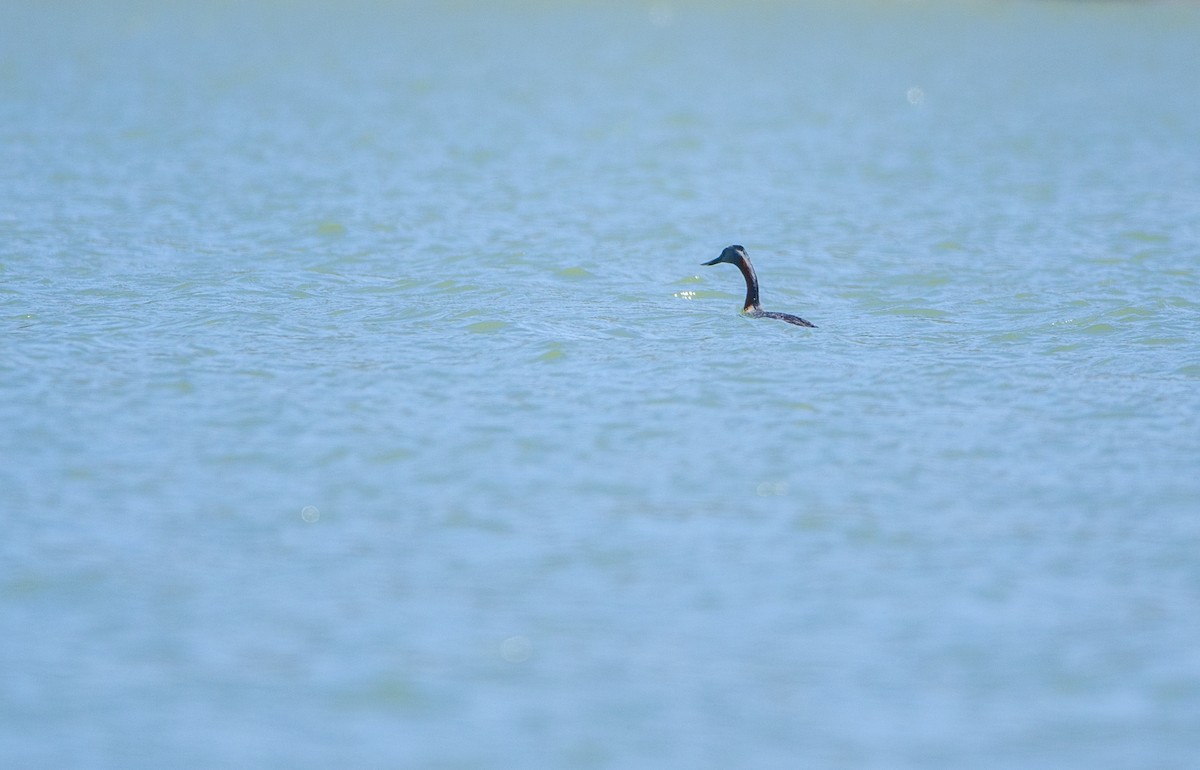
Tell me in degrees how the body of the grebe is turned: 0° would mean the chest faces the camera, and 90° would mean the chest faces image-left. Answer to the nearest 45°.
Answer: approximately 90°
